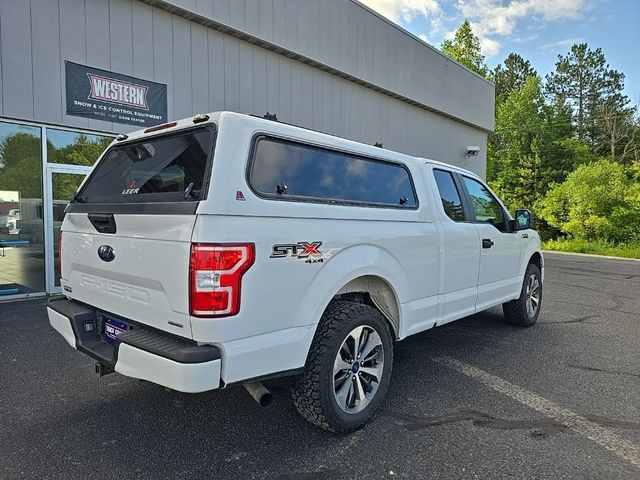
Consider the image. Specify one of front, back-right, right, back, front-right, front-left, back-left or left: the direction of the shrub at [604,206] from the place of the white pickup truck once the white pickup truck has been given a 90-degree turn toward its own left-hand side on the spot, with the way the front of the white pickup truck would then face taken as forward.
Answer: right

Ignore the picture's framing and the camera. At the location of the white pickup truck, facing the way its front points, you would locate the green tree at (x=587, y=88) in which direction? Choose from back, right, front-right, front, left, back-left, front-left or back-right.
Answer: front

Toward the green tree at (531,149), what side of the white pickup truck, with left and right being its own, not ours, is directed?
front

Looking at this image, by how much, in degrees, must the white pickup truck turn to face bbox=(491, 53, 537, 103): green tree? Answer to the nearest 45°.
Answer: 0° — it already faces it

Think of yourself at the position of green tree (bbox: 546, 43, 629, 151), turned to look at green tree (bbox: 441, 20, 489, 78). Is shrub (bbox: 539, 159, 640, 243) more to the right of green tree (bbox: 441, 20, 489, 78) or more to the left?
left

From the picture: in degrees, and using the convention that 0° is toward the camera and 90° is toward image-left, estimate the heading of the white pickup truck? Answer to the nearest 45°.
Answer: approximately 225°

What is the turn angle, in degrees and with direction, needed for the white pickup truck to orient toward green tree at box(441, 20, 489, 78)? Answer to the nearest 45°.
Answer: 0° — it already faces it
